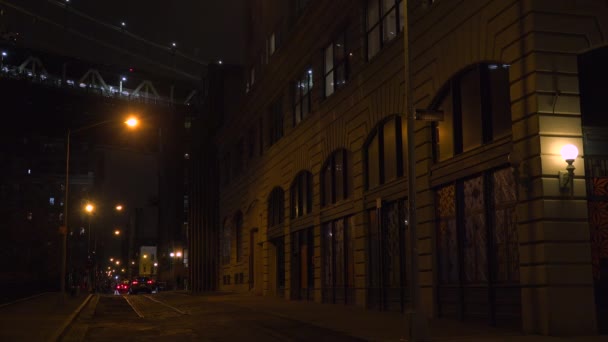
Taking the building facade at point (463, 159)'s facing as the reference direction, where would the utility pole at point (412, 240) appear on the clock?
The utility pole is roughly at 11 o'clock from the building facade.

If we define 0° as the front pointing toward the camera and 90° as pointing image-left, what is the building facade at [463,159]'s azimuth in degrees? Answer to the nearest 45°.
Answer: approximately 45°
